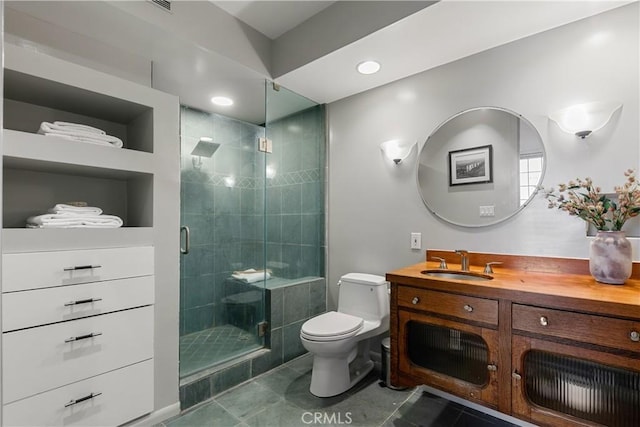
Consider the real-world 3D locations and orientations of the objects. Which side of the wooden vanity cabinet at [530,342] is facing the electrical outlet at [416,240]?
right

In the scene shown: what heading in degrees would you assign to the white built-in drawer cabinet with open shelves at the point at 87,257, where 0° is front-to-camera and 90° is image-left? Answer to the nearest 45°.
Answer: approximately 315°

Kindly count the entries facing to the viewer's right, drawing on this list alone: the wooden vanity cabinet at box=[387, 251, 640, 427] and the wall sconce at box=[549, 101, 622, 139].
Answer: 0

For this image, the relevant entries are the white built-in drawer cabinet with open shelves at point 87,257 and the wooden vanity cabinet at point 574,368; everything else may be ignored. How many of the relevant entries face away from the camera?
0

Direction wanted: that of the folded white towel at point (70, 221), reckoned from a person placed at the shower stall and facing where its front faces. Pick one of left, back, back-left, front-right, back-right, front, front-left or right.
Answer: right

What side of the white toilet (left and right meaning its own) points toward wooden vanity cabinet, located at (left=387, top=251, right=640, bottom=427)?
left

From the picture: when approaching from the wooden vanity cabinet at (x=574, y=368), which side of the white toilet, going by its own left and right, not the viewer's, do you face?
left

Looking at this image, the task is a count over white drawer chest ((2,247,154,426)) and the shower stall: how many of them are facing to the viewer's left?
0

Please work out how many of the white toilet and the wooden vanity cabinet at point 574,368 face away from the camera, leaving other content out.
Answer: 0
